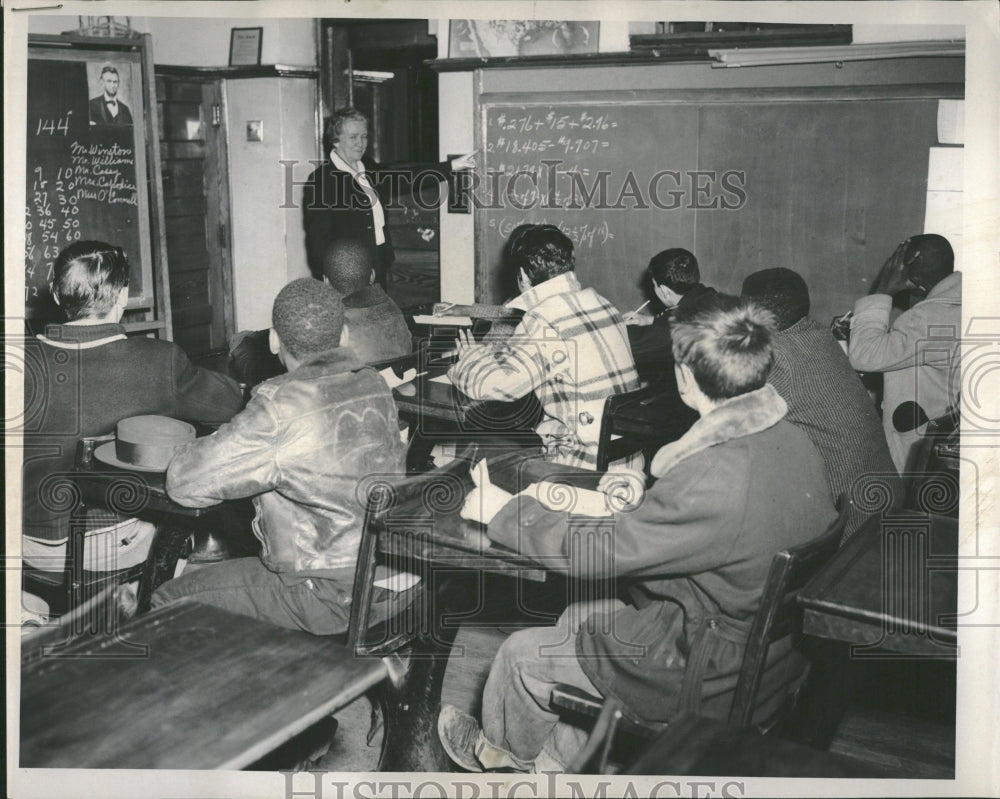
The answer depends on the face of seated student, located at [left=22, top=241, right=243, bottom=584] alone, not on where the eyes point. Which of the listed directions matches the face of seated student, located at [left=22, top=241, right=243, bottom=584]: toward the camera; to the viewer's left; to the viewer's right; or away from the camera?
away from the camera

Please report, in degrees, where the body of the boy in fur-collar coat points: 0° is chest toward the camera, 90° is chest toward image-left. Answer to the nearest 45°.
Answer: approximately 135°

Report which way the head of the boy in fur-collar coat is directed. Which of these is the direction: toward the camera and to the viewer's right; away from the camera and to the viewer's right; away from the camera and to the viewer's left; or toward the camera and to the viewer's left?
away from the camera and to the viewer's left

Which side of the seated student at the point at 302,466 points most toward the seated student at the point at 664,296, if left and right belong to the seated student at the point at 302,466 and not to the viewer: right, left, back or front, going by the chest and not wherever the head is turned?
right

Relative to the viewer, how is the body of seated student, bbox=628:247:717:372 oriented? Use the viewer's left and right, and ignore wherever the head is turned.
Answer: facing away from the viewer and to the left of the viewer

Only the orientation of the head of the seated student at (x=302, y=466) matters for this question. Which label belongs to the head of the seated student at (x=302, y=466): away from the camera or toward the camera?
away from the camera

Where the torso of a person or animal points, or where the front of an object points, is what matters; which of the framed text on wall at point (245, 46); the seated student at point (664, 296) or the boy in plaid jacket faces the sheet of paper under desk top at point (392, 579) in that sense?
the framed text on wall

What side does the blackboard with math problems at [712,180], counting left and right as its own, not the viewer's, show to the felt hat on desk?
front

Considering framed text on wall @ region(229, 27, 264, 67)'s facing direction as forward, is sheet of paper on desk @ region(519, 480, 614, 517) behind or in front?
in front

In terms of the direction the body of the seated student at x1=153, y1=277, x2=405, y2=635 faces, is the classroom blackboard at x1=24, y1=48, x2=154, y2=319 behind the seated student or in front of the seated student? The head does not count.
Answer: in front

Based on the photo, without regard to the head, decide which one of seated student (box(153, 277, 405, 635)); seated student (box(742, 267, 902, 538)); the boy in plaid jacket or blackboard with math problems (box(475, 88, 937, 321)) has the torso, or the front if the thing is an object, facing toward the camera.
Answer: the blackboard with math problems

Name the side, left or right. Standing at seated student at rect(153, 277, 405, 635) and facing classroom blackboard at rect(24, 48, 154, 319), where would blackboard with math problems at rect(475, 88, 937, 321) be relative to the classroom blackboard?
right

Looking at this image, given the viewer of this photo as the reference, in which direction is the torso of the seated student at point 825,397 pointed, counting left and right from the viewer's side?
facing away from the viewer and to the left of the viewer

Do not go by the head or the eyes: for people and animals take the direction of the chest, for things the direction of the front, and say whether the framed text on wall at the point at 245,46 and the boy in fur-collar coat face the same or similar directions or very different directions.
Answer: very different directions

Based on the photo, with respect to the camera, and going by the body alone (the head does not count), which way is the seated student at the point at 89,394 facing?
away from the camera

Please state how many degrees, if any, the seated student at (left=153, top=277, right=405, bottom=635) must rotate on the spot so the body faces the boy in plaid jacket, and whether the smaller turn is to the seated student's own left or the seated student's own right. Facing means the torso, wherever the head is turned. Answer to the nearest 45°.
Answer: approximately 90° to the seated student's own right
